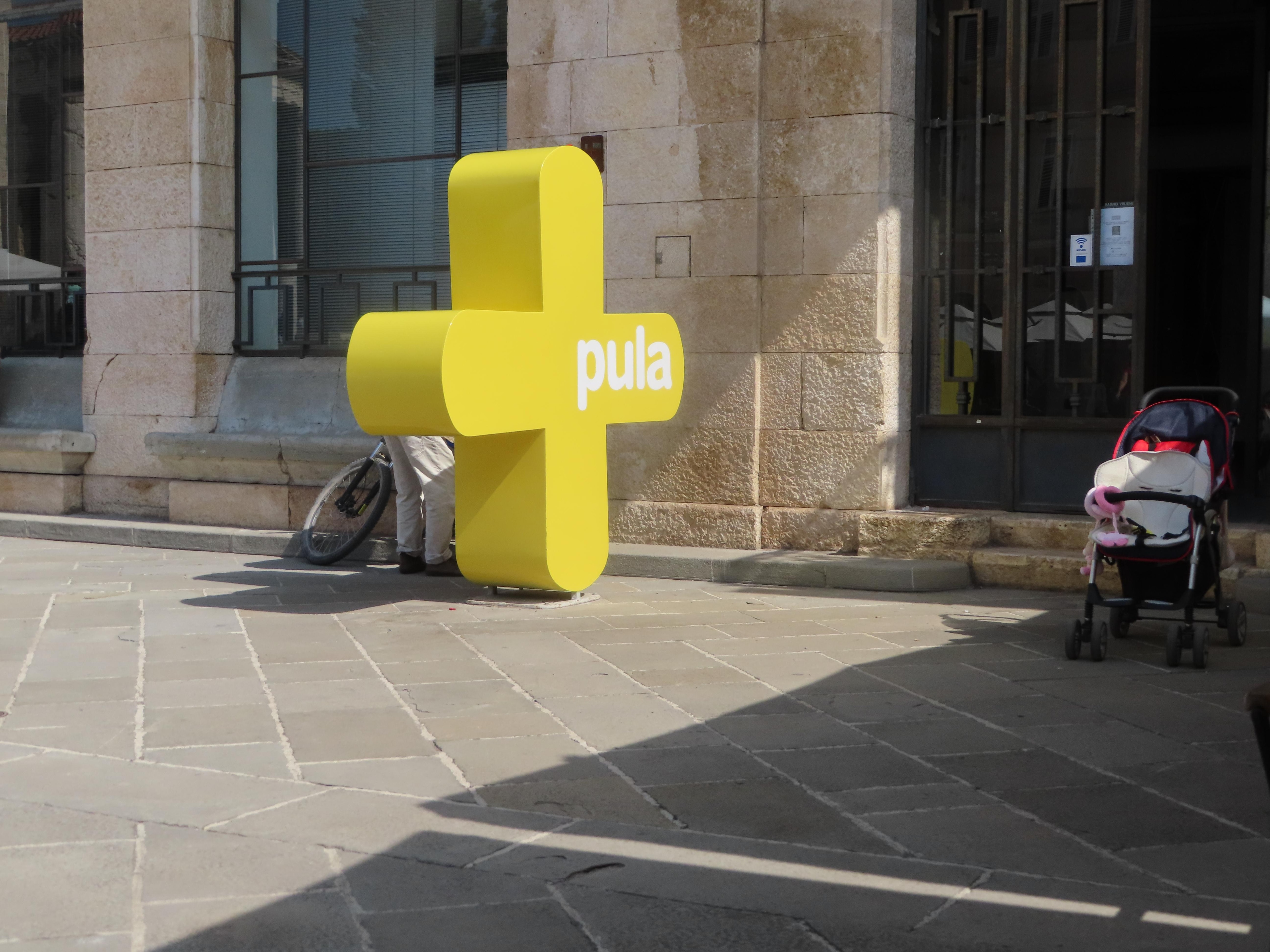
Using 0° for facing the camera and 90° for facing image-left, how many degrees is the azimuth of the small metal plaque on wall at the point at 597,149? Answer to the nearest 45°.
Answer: approximately 0°

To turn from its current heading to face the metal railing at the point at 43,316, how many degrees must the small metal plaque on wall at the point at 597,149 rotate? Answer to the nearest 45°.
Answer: approximately 135° to its right

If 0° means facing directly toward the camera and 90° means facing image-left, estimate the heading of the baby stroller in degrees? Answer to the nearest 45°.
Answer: approximately 45°

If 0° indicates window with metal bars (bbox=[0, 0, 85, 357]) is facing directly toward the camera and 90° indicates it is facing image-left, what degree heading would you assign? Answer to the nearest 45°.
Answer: approximately 0°

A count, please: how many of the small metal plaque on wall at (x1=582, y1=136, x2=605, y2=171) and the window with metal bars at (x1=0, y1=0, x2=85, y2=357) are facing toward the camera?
2

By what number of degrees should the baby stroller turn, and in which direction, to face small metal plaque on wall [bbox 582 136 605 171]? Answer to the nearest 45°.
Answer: approximately 90° to its right

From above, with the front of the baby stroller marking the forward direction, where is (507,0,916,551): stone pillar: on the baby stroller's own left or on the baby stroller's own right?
on the baby stroller's own right

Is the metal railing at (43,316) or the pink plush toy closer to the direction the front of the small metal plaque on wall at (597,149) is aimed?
the pink plush toy
